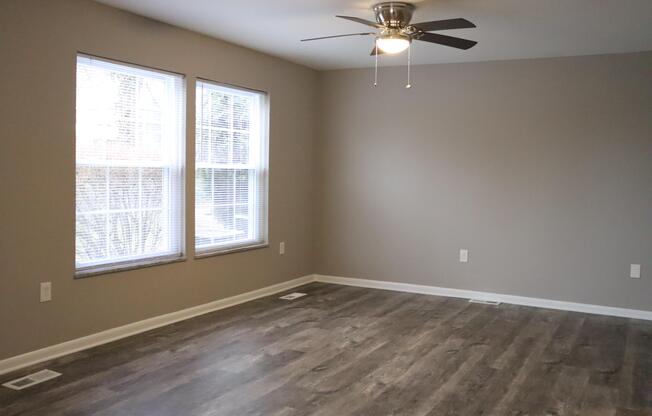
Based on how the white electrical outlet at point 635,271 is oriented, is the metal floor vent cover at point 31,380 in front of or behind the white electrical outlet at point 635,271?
in front

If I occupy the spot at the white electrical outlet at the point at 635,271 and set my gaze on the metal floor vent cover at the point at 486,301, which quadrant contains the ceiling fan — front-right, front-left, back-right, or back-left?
front-left

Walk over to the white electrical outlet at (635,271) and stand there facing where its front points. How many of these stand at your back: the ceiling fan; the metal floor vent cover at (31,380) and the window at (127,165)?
0

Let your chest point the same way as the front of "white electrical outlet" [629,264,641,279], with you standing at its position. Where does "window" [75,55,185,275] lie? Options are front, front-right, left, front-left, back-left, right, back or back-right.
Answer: front-right

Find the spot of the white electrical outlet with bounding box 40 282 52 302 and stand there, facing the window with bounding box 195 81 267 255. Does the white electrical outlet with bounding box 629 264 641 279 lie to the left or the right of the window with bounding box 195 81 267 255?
right

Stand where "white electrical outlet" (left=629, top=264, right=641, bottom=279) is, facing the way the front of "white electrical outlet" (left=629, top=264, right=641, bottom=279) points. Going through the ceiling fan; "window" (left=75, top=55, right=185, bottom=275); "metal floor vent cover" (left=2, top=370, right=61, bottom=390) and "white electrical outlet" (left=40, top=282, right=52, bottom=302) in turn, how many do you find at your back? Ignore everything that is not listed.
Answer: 0

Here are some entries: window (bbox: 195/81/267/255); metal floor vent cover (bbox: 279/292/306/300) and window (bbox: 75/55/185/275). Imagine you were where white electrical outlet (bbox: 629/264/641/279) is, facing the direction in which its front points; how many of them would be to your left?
0

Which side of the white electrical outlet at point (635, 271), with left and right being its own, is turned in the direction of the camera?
front

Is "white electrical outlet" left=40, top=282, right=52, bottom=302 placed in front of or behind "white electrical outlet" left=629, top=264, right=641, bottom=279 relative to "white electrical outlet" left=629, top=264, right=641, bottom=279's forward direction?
in front

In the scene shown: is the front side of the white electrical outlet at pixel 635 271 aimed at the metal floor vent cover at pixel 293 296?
no

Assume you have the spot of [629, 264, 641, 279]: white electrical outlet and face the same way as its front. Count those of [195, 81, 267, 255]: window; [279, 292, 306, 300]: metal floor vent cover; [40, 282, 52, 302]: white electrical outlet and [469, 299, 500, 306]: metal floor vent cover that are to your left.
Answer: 0

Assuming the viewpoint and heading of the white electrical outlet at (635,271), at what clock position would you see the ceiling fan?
The ceiling fan is roughly at 1 o'clock from the white electrical outlet.

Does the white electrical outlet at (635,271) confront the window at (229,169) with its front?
no

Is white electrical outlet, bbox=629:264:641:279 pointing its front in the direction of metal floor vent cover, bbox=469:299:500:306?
no

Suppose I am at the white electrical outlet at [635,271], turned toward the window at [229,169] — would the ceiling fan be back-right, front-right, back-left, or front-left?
front-left
